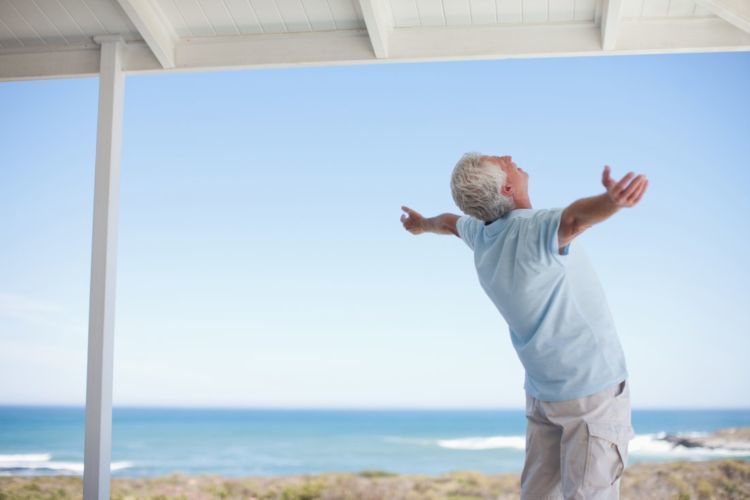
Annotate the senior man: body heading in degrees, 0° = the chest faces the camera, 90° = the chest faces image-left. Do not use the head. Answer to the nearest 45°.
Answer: approximately 225°

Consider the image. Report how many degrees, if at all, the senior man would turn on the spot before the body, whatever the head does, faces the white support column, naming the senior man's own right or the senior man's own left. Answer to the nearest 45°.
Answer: approximately 90° to the senior man's own left

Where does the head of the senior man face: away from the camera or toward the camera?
away from the camera
